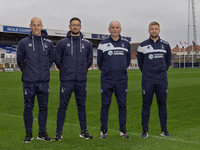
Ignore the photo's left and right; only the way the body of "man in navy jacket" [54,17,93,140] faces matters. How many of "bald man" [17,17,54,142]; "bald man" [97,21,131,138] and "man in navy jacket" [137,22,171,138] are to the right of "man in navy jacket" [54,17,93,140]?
1

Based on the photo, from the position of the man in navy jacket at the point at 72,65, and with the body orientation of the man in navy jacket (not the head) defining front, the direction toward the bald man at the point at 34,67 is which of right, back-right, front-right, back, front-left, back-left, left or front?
right

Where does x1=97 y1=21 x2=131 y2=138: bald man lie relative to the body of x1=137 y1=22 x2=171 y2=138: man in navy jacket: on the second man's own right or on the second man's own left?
on the second man's own right

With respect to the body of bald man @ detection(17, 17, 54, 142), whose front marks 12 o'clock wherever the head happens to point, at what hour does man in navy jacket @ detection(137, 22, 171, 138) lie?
The man in navy jacket is roughly at 9 o'clock from the bald man.

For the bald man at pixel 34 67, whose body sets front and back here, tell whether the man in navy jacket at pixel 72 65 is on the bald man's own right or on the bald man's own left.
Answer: on the bald man's own left

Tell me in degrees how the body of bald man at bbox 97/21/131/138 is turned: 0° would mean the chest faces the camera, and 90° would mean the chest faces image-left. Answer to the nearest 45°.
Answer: approximately 0°

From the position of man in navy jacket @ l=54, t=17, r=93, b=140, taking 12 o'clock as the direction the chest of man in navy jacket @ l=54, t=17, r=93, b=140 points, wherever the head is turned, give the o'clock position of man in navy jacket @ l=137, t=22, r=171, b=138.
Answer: man in navy jacket @ l=137, t=22, r=171, b=138 is roughly at 9 o'clock from man in navy jacket @ l=54, t=17, r=93, b=140.

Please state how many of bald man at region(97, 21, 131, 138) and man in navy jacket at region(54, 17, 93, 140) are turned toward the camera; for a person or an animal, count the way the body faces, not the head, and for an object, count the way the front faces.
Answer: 2

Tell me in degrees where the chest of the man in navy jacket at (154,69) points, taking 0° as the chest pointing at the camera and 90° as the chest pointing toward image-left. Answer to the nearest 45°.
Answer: approximately 0°

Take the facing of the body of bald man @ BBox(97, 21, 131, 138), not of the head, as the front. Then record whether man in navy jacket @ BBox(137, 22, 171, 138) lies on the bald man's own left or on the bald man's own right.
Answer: on the bald man's own left
